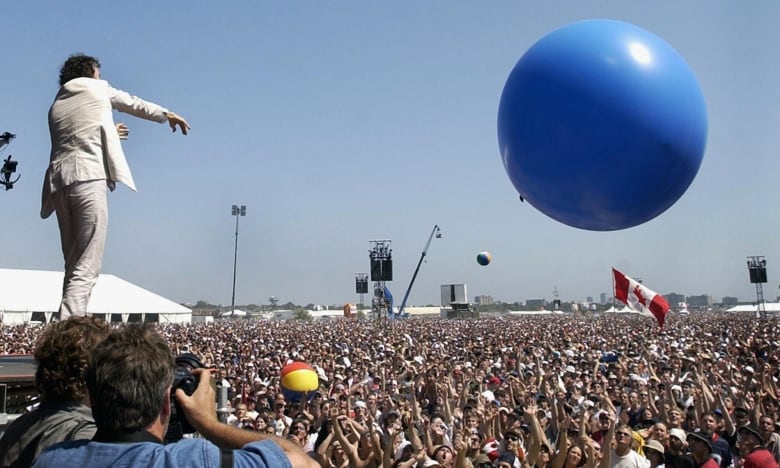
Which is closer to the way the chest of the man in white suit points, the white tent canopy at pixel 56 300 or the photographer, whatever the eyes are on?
the white tent canopy

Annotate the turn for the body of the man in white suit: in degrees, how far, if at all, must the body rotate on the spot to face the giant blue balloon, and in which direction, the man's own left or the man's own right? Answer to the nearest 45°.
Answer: approximately 45° to the man's own right

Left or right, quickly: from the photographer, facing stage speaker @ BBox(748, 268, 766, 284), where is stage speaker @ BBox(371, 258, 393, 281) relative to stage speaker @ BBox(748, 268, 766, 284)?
left

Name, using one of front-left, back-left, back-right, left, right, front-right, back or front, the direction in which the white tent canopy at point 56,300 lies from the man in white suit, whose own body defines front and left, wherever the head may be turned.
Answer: front-left

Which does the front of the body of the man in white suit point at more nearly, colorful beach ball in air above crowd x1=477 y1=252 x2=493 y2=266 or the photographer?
the colorful beach ball in air above crowd

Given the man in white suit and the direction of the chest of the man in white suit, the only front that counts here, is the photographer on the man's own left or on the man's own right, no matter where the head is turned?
on the man's own right

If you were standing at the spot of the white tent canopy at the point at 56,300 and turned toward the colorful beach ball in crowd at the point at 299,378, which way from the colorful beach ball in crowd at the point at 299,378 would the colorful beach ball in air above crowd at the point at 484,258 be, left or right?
left

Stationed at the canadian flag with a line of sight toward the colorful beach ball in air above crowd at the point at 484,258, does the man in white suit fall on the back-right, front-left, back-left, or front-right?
back-left

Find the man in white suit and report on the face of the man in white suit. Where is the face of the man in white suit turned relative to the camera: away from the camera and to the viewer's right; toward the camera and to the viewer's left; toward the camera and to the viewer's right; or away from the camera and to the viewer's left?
away from the camera and to the viewer's right

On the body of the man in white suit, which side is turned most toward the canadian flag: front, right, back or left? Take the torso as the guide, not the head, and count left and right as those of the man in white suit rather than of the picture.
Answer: front

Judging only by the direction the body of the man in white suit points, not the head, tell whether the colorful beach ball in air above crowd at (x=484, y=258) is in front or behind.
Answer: in front

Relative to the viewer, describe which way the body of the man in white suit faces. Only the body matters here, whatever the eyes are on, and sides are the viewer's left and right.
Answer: facing away from the viewer and to the right of the viewer
